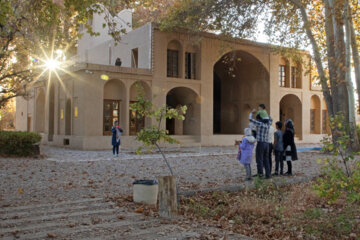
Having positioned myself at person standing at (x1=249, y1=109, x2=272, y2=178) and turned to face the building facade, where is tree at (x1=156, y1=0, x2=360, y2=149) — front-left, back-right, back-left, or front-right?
front-right

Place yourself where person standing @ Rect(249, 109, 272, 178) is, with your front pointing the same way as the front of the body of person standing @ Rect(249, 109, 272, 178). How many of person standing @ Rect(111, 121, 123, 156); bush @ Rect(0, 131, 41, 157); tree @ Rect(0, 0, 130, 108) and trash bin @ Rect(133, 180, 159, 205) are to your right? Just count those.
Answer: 0

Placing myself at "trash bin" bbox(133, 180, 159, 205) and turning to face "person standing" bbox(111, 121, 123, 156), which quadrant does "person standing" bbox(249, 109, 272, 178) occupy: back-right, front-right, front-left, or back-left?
front-right

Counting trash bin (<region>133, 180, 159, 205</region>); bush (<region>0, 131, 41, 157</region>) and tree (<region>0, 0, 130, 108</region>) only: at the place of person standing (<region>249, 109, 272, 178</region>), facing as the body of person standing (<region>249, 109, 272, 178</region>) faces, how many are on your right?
0

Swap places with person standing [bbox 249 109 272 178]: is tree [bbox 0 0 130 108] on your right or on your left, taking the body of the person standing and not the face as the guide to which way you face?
on your left

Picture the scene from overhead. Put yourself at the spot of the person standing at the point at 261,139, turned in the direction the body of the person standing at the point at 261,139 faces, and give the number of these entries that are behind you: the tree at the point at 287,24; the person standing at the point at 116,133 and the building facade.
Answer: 0

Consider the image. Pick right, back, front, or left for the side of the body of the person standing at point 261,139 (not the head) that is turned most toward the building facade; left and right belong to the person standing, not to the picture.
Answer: front

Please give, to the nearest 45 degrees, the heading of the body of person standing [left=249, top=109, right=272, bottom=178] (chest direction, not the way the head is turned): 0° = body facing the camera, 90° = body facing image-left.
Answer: approximately 180°

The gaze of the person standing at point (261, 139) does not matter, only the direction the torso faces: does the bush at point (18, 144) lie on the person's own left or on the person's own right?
on the person's own left

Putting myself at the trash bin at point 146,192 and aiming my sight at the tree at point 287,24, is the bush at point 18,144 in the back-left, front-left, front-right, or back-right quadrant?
front-left

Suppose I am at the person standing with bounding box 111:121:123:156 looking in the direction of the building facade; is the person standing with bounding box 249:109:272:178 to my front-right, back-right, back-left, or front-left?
back-right

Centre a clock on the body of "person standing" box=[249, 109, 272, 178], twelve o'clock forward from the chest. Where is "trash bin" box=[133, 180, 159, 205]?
The trash bin is roughly at 7 o'clock from the person standing.

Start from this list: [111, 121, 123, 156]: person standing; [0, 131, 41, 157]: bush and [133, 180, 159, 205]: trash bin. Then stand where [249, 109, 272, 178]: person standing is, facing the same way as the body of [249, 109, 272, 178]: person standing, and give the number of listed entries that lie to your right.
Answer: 0

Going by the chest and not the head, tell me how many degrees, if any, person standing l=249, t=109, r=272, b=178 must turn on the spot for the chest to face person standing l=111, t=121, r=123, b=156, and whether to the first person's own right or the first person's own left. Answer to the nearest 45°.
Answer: approximately 45° to the first person's own left

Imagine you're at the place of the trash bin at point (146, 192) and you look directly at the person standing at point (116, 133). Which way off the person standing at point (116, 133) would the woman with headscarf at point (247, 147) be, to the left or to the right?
right
